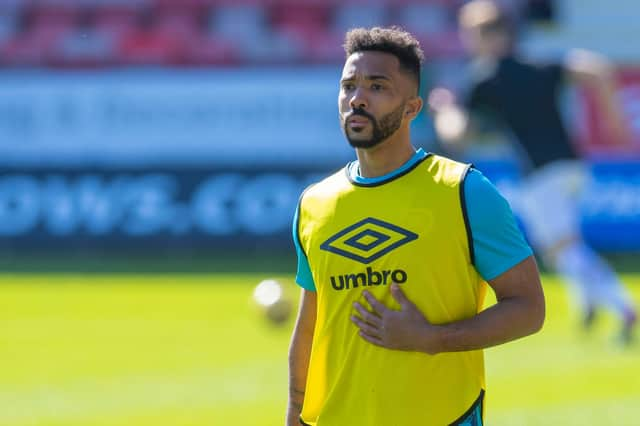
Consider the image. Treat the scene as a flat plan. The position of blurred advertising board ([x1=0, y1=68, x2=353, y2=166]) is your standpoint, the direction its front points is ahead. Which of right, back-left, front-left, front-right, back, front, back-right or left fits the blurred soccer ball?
front

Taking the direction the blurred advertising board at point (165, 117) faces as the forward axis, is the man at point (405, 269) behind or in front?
in front

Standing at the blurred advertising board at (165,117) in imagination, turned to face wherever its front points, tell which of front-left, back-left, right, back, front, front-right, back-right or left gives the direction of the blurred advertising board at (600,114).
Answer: left

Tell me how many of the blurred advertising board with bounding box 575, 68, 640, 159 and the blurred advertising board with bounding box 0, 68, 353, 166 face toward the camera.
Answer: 2

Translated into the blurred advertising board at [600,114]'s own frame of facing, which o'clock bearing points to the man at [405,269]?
The man is roughly at 12 o'clock from the blurred advertising board.

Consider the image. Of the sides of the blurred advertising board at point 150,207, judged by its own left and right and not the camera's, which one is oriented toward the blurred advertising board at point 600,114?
left

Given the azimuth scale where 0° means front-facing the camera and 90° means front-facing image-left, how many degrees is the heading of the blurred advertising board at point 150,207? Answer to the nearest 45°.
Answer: approximately 0°

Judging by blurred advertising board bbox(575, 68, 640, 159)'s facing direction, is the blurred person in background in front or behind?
in front

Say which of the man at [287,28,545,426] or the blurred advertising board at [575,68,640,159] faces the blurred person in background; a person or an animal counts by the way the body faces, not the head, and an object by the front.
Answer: the blurred advertising board

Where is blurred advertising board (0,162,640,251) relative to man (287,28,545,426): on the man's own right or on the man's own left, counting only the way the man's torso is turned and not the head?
on the man's own right

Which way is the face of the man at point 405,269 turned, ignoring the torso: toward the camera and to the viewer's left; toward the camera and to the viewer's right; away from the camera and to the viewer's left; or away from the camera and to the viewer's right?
toward the camera and to the viewer's left

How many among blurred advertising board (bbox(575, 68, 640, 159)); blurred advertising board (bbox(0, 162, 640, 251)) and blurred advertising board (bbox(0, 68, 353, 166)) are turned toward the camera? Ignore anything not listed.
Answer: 3

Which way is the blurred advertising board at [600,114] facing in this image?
toward the camera
